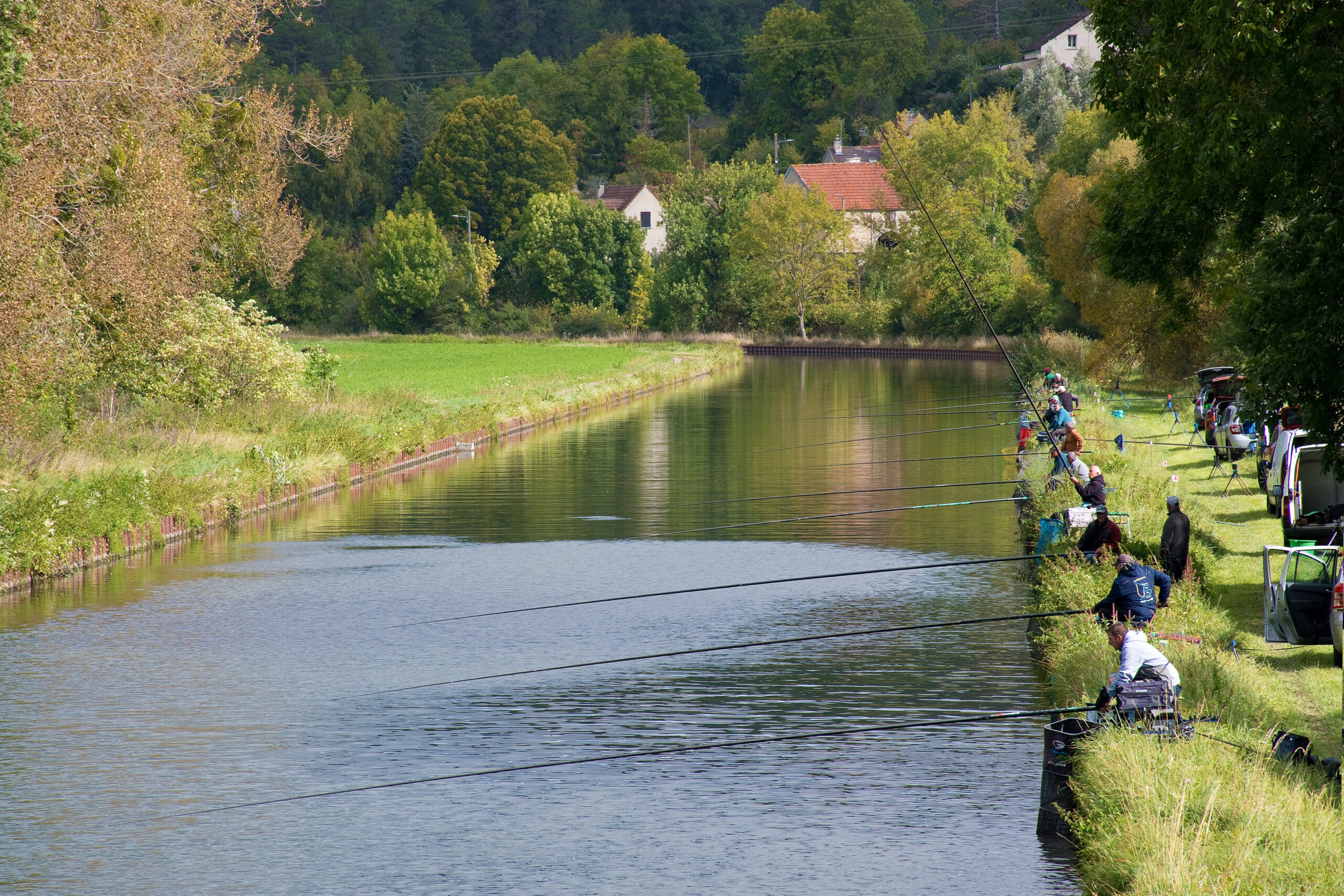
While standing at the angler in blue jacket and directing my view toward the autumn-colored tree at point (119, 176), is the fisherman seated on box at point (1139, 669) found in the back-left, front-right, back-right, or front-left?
back-left

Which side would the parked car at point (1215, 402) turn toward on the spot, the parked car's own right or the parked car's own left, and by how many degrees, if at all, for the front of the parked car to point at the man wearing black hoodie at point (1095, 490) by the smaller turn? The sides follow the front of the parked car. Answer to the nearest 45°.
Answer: approximately 180°

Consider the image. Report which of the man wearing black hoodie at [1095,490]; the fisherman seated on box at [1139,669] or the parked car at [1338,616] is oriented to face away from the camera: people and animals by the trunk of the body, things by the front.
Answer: the parked car

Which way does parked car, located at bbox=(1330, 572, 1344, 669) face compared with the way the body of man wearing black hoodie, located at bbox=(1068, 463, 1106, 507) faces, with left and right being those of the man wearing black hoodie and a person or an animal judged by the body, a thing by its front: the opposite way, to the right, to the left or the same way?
to the right

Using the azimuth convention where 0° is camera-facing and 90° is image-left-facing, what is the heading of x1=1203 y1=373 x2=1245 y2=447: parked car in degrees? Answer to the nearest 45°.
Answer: approximately 180°

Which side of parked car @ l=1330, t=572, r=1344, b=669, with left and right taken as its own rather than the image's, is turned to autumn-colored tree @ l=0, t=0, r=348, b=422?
left

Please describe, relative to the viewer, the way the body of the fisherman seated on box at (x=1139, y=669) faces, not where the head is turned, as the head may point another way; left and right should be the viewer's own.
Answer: facing to the left of the viewer

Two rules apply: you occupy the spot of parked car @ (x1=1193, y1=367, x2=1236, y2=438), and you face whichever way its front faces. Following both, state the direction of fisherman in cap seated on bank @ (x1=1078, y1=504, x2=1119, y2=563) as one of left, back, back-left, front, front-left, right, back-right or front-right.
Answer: back

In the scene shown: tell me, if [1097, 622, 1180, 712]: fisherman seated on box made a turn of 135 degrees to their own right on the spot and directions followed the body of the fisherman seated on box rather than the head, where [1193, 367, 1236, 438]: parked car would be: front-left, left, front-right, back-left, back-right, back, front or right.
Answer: front-left

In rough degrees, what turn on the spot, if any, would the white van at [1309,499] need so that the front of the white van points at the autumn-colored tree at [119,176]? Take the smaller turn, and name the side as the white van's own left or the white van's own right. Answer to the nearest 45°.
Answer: approximately 90° to the white van's own left

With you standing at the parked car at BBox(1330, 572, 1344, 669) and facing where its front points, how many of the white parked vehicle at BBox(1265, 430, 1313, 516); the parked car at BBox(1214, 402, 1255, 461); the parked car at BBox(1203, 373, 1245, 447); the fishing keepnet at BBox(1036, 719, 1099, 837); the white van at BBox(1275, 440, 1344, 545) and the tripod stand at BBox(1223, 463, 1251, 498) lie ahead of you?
5

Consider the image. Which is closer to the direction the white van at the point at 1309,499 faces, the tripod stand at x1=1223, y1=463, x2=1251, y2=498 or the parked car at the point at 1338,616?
the tripod stand

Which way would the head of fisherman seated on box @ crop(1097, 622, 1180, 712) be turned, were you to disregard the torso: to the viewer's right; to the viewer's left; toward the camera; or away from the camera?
to the viewer's left

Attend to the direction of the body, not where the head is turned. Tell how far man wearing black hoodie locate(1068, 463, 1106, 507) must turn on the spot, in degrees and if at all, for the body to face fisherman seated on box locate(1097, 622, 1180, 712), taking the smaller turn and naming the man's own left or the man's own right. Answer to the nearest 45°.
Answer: approximately 90° to the man's own left

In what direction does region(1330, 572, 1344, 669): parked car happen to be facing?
away from the camera

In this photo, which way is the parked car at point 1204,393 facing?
away from the camera

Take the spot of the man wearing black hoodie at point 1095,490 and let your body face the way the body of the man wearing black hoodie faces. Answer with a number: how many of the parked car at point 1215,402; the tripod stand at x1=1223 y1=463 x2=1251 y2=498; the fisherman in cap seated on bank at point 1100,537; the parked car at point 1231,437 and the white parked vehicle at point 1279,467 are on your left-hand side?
1

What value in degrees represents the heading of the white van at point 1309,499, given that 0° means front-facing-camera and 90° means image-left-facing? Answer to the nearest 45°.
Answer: approximately 180°

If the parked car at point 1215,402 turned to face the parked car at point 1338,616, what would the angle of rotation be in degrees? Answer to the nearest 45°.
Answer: approximately 180°
